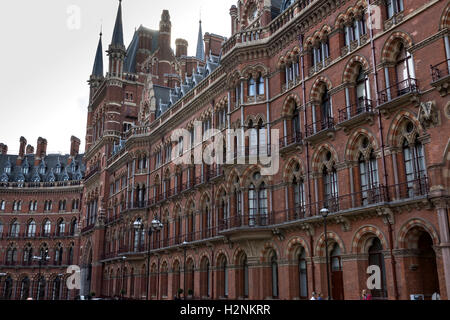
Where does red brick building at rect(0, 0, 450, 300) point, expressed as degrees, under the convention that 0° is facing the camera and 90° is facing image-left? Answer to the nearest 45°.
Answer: approximately 45°
